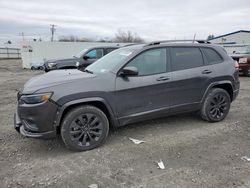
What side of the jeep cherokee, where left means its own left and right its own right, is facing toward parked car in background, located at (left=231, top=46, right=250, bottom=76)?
back

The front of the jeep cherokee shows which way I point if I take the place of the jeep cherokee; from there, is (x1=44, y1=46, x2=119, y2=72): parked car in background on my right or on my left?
on my right

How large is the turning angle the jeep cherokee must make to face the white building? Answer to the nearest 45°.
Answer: approximately 180°

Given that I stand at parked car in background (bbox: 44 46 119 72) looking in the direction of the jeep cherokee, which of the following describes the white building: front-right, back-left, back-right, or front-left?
back-left

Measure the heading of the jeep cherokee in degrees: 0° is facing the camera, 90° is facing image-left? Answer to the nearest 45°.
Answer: approximately 45°

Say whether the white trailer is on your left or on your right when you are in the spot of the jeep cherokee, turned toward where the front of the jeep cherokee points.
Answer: on your right
